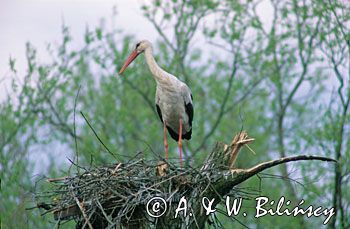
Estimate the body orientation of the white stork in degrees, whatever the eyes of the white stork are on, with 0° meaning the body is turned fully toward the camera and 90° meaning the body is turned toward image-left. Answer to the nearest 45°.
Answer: approximately 45°

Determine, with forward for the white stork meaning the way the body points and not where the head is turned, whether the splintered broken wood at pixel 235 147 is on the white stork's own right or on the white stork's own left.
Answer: on the white stork's own left
